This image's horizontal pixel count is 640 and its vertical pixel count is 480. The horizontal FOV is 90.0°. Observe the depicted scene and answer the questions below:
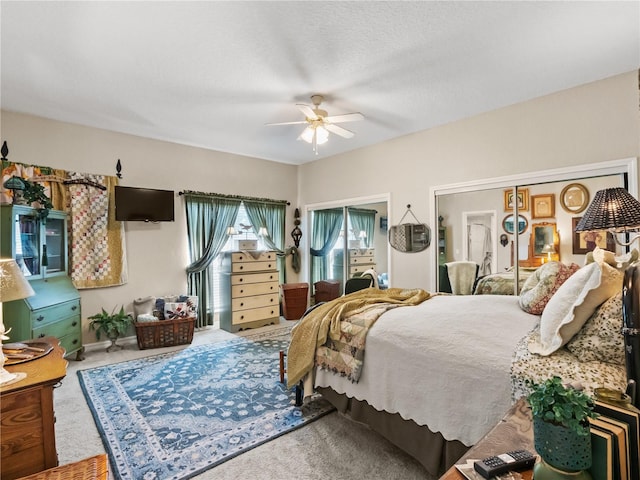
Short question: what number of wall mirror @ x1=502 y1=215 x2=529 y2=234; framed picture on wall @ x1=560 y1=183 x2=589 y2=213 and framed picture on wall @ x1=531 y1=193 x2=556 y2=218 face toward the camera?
3

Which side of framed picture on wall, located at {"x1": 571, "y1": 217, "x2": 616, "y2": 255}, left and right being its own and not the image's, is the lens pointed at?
front

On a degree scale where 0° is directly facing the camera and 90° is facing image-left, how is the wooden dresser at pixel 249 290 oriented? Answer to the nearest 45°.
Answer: approximately 315°

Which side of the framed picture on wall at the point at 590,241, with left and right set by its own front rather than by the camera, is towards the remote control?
front

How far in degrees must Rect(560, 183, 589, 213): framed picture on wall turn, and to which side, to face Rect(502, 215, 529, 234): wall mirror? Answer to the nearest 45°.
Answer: approximately 90° to its right

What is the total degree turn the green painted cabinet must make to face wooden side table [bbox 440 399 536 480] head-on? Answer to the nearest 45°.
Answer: approximately 45° to its right

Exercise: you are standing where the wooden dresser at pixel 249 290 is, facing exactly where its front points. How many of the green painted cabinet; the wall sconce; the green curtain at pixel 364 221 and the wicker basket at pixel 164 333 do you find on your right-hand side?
2

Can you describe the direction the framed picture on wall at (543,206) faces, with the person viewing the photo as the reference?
facing the viewer

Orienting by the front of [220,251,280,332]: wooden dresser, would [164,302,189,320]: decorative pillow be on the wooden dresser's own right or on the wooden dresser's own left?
on the wooden dresser's own right
